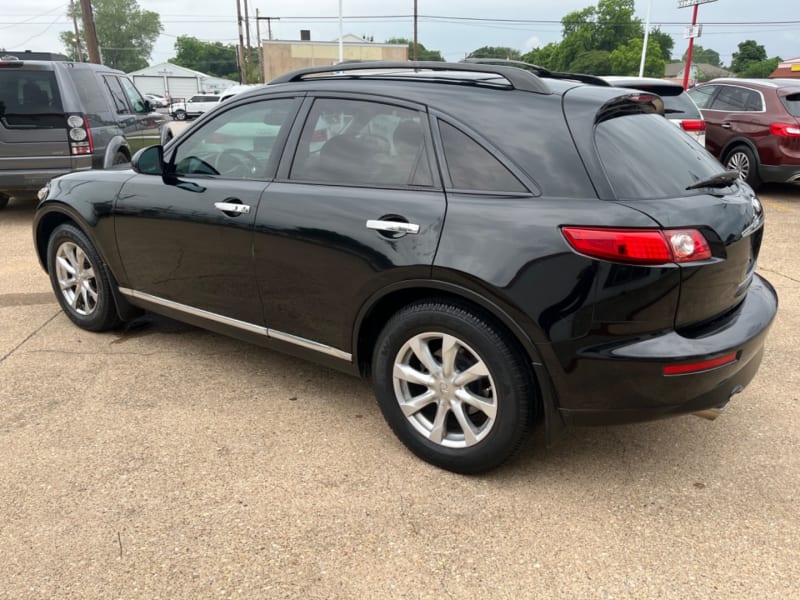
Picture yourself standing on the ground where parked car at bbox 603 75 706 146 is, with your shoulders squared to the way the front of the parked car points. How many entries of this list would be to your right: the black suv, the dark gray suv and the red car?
1

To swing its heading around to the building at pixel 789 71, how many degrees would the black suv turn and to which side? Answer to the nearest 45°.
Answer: approximately 90° to its right

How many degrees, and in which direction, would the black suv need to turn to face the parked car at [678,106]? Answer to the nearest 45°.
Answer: approximately 90° to its right

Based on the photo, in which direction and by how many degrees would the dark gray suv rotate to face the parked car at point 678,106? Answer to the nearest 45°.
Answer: approximately 45° to its right

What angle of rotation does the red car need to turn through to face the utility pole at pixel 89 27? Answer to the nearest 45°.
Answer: approximately 45° to its left

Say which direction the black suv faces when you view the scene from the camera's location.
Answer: facing away from the viewer and to the left of the viewer

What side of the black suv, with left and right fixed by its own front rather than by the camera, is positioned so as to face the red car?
right

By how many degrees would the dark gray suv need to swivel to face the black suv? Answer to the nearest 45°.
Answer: approximately 135° to its right

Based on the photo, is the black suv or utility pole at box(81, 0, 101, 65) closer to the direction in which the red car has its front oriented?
the utility pole

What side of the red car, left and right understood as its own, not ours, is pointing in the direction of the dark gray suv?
left

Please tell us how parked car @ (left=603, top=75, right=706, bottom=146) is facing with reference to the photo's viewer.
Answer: facing away from the viewer and to the left of the viewer

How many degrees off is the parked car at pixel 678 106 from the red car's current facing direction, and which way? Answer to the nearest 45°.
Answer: approximately 90° to its left

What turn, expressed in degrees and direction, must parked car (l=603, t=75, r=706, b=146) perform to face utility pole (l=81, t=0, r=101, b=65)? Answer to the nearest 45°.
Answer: approximately 45° to its left

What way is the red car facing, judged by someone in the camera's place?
facing away from the viewer and to the left of the viewer

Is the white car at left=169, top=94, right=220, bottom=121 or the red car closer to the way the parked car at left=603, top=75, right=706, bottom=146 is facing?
the white car
